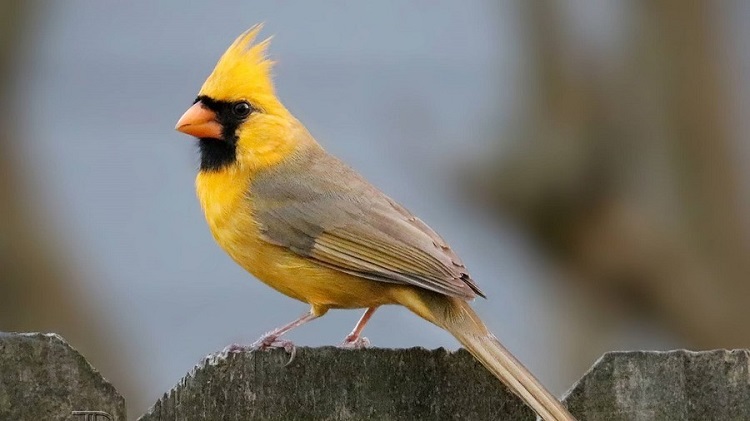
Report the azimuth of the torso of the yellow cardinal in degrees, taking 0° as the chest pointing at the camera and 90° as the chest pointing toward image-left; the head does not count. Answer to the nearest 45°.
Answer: approximately 90°
